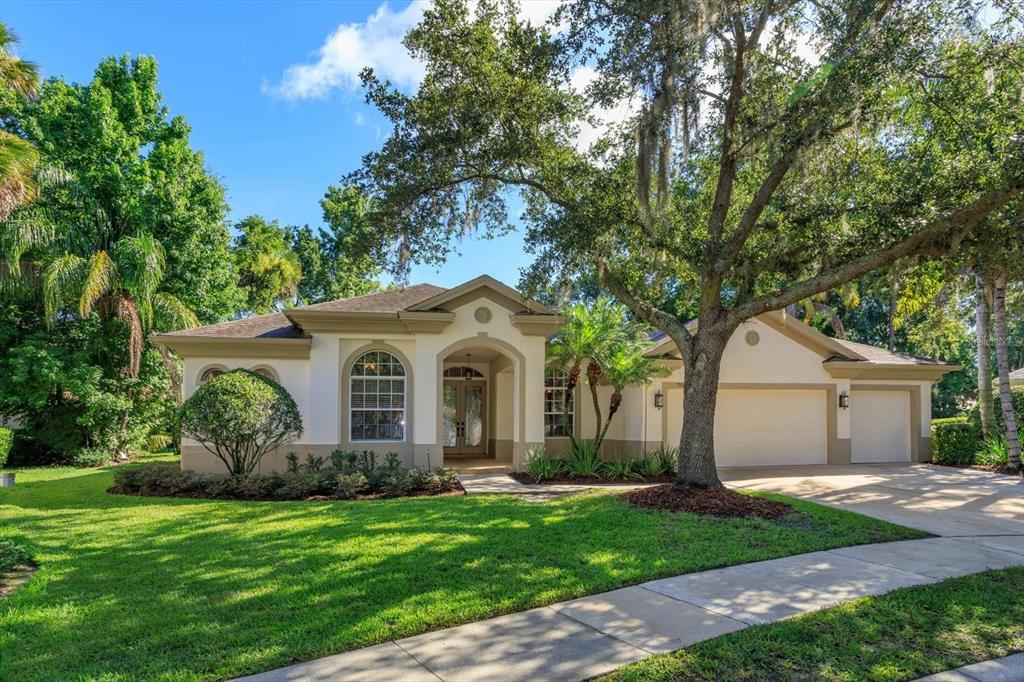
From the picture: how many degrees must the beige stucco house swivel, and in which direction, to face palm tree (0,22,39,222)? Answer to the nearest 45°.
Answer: approximately 45° to its right

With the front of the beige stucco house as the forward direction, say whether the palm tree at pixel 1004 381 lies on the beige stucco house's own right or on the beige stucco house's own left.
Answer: on the beige stucco house's own left

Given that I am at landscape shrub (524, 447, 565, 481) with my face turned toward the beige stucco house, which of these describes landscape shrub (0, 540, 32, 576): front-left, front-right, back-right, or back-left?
back-left

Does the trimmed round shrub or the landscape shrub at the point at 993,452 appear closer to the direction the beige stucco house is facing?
the trimmed round shrub

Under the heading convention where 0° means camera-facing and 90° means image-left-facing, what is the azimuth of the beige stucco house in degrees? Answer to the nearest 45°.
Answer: approximately 0°

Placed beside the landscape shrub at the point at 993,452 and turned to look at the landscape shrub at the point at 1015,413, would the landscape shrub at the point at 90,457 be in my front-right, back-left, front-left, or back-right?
back-left

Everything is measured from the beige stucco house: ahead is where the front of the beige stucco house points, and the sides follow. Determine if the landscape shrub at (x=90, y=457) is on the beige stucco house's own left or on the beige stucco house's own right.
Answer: on the beige stucco house's own right

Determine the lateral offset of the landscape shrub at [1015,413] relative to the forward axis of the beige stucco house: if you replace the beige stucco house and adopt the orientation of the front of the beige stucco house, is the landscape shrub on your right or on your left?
on your left
